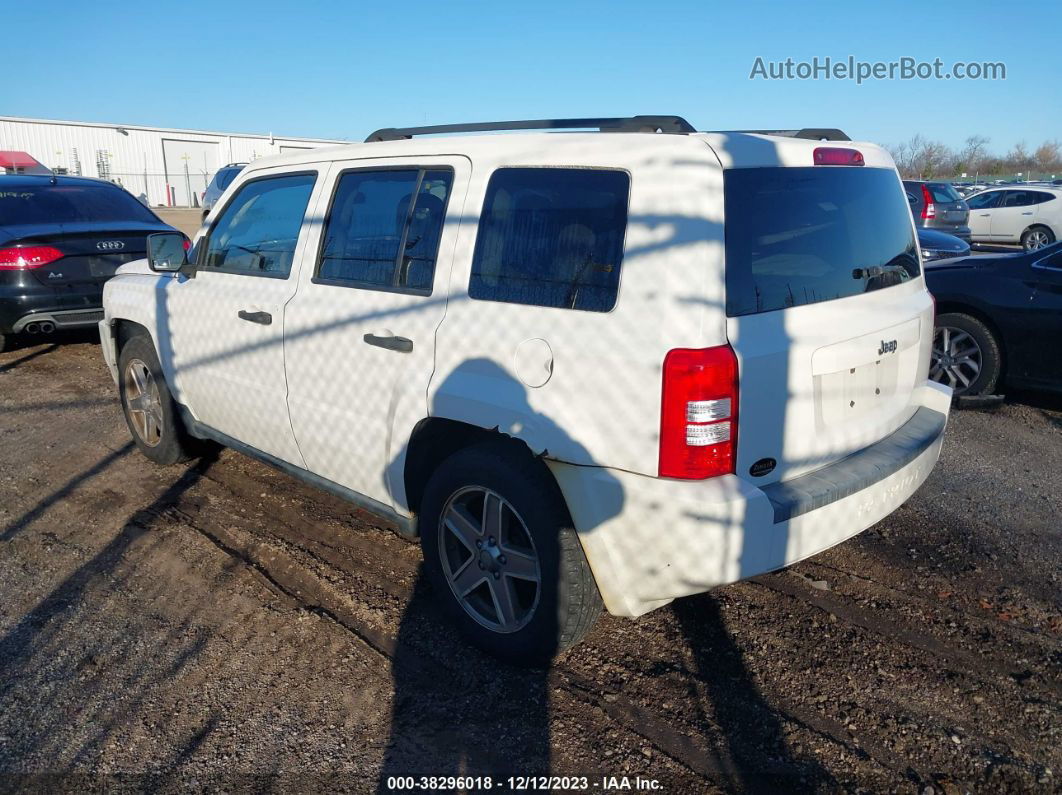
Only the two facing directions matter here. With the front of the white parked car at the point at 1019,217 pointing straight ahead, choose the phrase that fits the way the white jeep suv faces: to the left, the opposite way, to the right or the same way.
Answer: the same way

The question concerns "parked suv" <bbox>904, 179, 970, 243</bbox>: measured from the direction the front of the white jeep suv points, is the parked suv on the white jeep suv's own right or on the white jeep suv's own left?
on the white jeep suv's own right

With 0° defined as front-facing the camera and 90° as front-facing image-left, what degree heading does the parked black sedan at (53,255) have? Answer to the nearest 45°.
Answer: approximately 135°

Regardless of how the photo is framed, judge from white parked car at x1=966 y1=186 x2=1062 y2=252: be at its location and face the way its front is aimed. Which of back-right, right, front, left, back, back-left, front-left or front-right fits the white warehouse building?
front

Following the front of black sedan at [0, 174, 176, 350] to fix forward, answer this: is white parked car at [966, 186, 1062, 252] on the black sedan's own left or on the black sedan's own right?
on the black sedan's own right

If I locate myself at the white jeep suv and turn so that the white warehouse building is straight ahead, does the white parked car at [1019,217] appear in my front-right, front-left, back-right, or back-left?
front-right

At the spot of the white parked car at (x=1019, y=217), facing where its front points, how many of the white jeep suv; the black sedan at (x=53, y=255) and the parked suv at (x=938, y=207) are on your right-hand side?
0

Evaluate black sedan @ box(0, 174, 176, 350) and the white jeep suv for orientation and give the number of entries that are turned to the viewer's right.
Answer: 0

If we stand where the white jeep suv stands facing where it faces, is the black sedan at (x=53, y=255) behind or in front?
in front

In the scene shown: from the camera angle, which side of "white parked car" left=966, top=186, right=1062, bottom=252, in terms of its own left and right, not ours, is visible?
left

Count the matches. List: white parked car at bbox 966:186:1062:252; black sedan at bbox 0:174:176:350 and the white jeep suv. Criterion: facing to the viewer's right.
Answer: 0

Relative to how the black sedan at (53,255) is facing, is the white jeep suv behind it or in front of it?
behind

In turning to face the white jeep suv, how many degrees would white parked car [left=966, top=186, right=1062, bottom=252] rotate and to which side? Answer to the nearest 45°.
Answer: approximately 90° to its left
